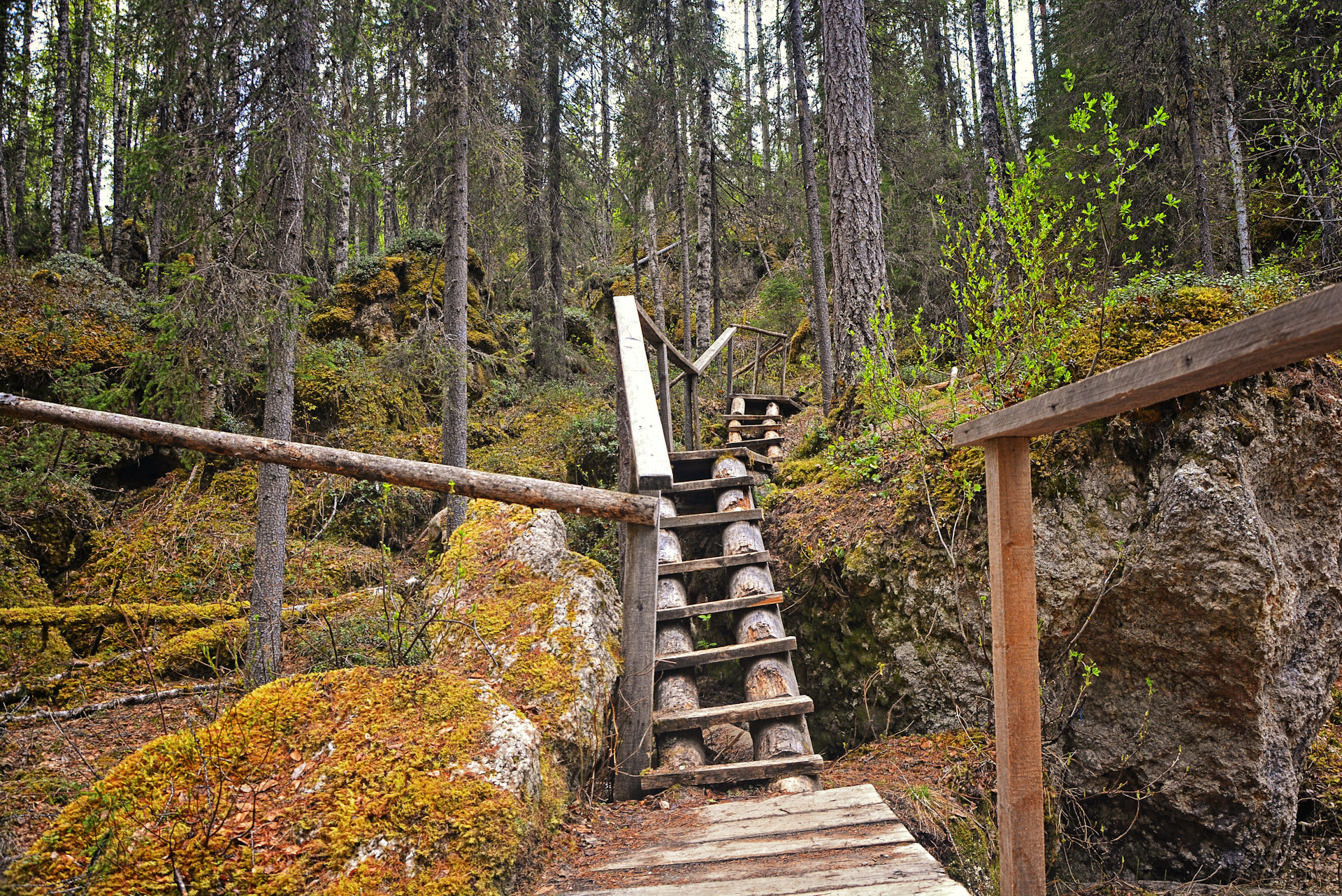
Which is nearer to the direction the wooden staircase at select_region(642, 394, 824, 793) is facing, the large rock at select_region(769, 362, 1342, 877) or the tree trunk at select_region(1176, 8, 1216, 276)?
the large rock

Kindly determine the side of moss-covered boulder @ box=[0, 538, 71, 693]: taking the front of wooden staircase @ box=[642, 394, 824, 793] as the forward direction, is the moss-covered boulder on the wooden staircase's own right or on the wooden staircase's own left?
on the wooden staircase's own right

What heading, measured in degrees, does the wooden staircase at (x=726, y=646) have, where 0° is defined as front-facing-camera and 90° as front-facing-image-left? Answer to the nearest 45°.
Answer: approximately 0°

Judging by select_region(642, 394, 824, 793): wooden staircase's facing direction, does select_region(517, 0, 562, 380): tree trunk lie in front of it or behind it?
behind

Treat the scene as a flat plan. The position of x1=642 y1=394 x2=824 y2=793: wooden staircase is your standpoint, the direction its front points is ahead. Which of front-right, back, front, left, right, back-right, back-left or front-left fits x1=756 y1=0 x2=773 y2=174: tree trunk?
back

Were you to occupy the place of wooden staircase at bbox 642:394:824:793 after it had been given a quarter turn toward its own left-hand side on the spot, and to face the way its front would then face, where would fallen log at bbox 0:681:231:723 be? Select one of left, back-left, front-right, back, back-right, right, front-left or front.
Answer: back

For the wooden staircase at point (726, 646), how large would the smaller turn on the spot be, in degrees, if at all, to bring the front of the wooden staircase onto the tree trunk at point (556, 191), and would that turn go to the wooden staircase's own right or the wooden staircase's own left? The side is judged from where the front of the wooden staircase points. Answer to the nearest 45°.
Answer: approximately 180°

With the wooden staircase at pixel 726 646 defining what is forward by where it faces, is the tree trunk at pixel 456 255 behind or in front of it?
behind

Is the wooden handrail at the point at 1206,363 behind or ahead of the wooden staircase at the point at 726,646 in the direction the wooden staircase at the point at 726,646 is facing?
ahead

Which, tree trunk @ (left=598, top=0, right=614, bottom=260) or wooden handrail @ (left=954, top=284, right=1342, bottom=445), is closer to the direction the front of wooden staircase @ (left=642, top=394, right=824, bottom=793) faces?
the wooden handrail

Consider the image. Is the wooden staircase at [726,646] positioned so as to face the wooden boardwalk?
yes
